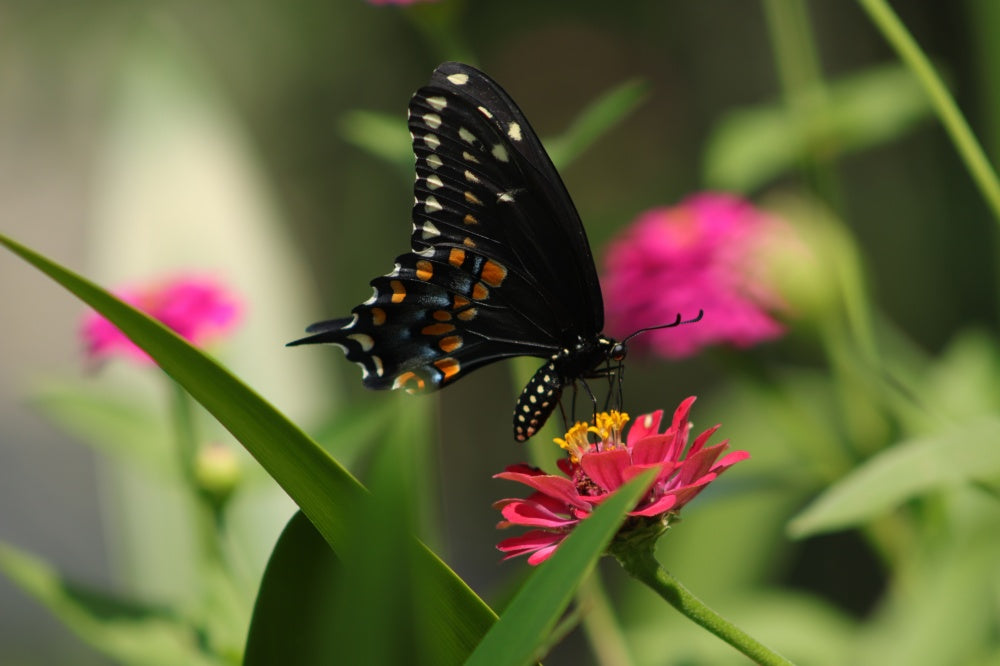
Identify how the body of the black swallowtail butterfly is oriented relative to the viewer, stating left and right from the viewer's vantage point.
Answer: facing to the right of the viewer
